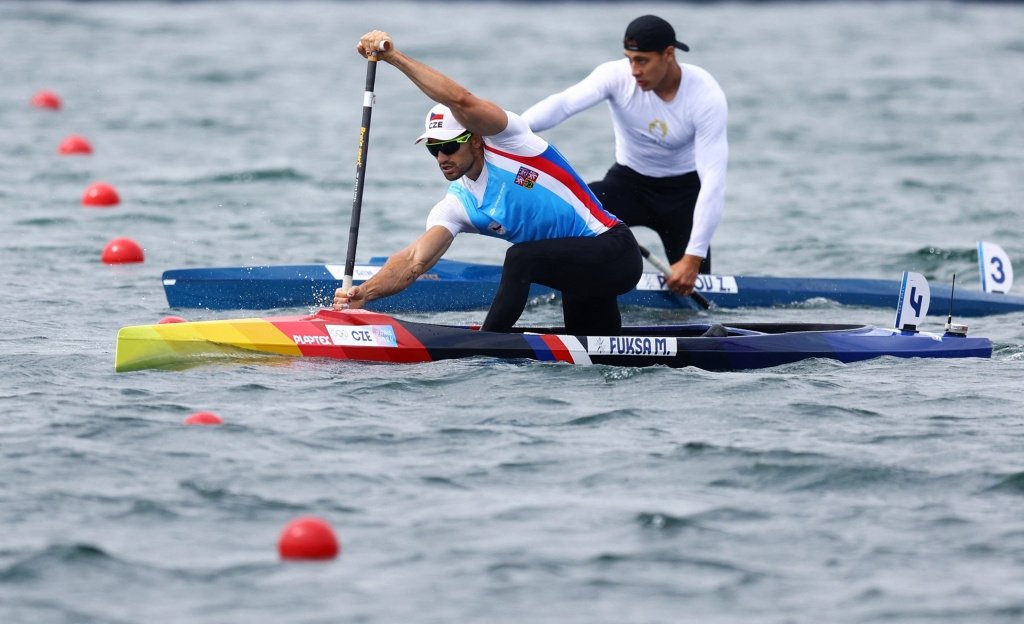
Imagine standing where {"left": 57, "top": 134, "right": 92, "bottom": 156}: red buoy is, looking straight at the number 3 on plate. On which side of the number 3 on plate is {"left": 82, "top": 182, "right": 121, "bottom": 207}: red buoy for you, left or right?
right

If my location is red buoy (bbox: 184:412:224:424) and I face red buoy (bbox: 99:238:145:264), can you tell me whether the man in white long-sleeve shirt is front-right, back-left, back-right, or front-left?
front-right

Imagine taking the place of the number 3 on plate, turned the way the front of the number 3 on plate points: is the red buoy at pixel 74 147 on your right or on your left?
on your right

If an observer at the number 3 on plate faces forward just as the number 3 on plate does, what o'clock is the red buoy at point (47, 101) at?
The red buoy is roughly at 4 o'clock from the number 3 on plate.

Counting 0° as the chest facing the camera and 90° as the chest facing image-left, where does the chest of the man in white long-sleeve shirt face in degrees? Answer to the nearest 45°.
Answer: approximately 45°

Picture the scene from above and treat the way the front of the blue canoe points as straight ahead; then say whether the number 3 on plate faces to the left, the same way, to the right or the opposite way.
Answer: to the left

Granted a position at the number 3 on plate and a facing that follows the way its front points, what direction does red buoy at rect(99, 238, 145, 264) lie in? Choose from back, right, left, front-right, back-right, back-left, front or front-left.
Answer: right

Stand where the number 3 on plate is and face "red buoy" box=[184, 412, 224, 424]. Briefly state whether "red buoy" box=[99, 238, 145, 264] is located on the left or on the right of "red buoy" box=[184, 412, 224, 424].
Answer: right

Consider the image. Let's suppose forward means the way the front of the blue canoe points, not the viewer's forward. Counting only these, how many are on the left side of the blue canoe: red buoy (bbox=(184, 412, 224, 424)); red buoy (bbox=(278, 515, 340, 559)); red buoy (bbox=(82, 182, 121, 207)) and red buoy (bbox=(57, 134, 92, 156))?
2

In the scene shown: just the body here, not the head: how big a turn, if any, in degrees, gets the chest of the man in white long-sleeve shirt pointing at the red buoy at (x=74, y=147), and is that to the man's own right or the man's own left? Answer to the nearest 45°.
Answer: approximately 90° to the man's own right

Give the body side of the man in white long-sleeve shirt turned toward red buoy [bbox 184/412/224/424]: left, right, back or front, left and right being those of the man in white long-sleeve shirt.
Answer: front

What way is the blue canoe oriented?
to the viewer's left

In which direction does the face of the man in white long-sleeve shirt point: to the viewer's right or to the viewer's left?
to the viewer's left

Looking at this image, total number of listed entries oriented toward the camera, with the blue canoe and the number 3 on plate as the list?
1

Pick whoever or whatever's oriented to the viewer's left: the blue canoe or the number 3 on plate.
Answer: the blue canoe

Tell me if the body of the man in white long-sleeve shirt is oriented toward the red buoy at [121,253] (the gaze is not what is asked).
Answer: no

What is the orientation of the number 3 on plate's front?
toward the camera

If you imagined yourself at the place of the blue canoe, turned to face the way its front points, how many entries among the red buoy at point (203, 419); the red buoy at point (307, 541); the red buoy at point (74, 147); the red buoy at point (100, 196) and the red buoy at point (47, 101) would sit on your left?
2
